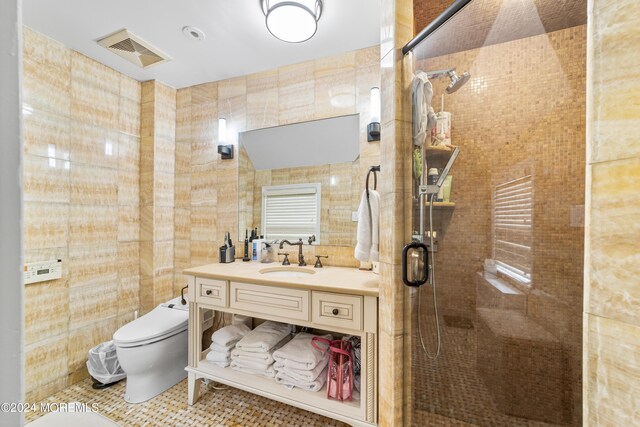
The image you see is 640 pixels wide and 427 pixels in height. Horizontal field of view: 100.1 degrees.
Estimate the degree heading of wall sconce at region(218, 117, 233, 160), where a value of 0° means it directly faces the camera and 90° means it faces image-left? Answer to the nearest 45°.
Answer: approximately 45°

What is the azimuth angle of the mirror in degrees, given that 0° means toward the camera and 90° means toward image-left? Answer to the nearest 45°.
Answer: approximately 45°

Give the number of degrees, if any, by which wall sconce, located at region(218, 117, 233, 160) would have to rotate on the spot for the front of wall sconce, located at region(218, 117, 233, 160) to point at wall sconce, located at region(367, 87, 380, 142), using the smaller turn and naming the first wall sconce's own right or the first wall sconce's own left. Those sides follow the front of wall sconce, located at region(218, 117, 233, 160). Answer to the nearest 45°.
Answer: approximately 90° to the first wall sconce's own left

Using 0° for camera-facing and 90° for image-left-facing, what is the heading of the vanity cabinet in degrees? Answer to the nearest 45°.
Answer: approximately 45°

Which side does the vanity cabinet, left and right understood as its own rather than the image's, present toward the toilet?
right
